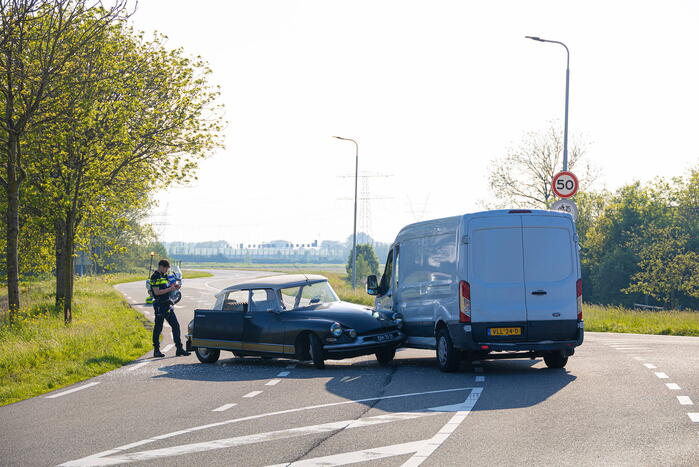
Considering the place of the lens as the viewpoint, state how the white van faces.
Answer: facing away from the viewer and to the left of the viewer

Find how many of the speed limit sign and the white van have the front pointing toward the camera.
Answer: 1

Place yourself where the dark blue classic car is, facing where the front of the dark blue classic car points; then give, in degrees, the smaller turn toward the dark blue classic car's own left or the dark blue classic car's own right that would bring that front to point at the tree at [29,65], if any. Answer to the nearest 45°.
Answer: approximately 180°

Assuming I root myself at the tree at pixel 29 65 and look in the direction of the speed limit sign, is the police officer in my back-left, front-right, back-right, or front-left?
front-right

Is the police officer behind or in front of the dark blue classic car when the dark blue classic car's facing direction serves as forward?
behind

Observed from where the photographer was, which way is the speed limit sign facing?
facing the viewer

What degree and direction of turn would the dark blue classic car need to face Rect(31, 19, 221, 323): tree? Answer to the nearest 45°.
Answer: approximately 180°

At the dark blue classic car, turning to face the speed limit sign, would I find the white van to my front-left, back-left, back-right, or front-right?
front-right

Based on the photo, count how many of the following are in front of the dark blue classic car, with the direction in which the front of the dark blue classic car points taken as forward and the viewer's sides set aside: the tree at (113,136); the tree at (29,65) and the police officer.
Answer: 0

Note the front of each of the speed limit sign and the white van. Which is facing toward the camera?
the speed limit sign

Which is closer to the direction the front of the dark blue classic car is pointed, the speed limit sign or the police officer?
the speed limit sign

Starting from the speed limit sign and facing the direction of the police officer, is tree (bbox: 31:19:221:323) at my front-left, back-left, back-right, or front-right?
front-right

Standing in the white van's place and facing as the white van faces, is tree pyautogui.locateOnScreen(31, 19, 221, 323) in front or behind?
in front

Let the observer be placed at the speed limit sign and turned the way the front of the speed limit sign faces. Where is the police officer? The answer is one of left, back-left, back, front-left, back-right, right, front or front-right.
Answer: front-right

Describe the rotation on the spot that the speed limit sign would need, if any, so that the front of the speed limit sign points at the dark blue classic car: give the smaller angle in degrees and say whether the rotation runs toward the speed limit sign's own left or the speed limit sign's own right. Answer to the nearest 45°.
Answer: approximately 45° to the speed limit sign's own right

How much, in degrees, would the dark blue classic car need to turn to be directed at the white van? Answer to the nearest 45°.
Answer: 0° — it already faces it

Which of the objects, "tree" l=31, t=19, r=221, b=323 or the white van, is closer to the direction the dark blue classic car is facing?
the white van
